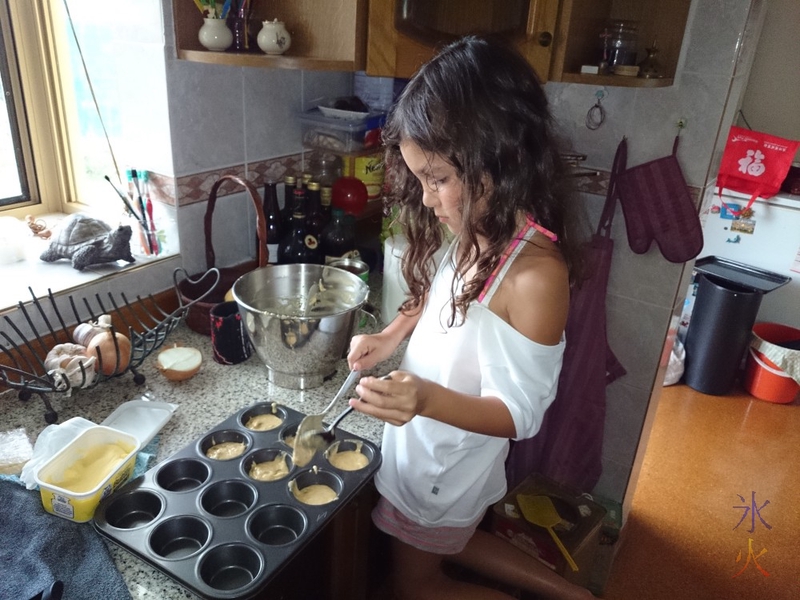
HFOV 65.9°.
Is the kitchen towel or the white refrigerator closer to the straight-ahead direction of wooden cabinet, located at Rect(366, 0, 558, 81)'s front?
the kitchen towel

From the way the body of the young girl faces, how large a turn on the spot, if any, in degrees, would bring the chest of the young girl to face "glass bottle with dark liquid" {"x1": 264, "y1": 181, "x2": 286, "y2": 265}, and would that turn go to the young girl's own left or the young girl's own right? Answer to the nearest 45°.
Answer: approximately 90° to the young girl's own right

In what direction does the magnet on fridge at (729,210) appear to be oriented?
toward the camera

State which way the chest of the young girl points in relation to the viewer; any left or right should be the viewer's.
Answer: facing the viewer and to the left of the viewer

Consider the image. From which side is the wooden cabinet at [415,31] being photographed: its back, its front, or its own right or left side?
front

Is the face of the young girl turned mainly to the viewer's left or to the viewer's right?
to the viewer's left

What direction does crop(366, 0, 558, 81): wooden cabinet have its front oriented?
toward the camera

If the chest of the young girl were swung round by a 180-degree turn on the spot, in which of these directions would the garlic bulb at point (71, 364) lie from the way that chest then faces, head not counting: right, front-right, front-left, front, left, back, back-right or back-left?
back-left

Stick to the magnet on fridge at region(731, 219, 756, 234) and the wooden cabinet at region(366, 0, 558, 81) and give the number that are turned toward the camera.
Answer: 2

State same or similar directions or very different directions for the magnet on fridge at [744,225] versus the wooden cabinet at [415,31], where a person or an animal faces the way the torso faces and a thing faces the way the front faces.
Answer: same or similar directions

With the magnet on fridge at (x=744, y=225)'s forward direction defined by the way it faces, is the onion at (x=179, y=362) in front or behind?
in front
